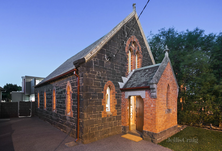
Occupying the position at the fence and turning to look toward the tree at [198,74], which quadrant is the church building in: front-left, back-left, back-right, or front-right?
front-right

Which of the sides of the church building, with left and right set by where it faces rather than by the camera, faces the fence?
back

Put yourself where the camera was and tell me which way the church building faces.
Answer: facing the viewer and to the right of the viewer

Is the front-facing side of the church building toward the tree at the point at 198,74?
no

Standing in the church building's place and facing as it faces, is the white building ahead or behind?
behind
